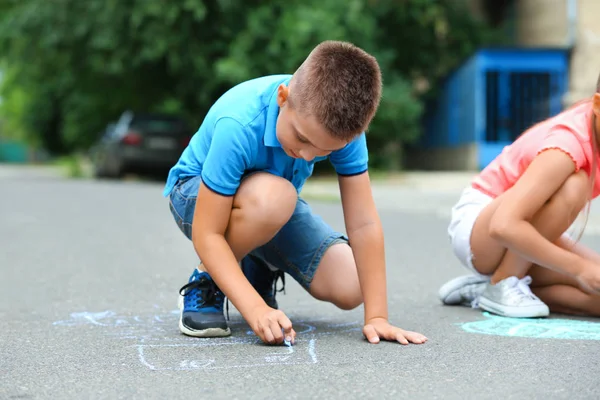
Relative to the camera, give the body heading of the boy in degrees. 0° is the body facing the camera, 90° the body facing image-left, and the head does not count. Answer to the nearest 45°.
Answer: approximately 315°

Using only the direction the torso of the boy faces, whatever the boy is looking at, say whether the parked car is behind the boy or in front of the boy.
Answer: behind

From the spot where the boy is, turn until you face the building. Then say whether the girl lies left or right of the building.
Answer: right

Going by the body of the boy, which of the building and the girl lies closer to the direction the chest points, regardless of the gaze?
the girl
